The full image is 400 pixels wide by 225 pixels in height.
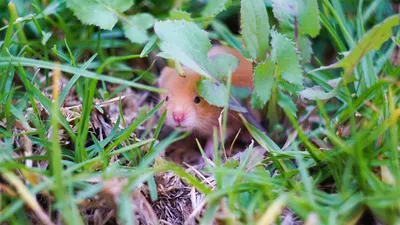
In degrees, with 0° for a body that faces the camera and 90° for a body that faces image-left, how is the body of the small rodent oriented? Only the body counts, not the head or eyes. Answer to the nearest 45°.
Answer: approximately 45°

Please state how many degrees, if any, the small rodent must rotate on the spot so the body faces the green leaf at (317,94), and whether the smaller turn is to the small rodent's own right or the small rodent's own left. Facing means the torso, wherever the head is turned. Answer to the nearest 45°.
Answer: approximately 90° to the small rodent's own left
